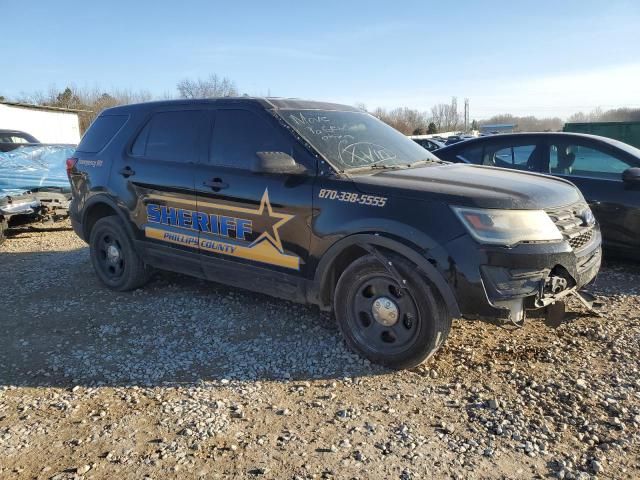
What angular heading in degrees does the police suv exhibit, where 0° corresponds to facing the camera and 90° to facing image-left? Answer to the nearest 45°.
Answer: approximately 315°

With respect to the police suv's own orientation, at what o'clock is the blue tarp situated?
The blue tarp is roughly at 6 o'clock from the police suv.
